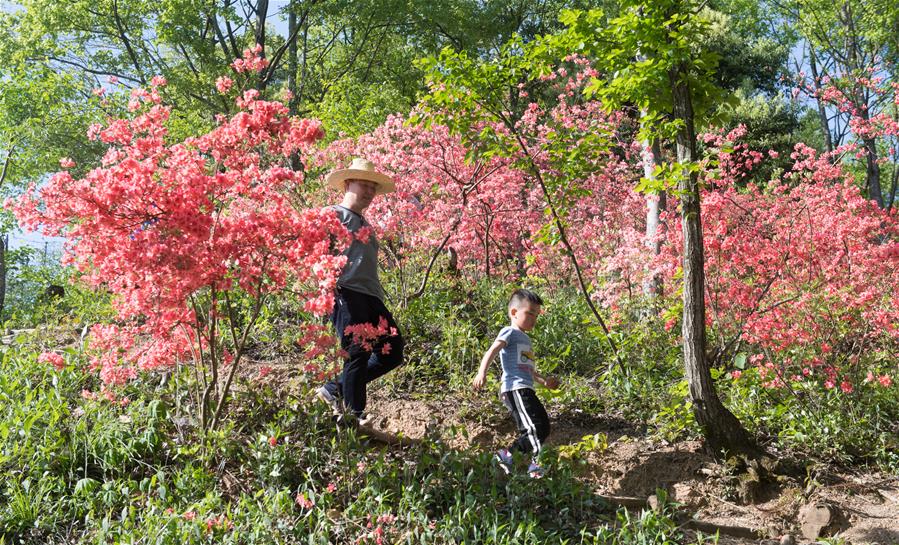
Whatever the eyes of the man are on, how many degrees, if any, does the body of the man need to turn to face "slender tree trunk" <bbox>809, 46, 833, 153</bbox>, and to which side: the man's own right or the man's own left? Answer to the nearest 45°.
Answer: approximately 90° to the man's own left

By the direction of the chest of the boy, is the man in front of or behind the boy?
behind

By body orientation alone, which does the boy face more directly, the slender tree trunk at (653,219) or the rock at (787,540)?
the rock

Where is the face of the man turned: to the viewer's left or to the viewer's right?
to the viewer's right

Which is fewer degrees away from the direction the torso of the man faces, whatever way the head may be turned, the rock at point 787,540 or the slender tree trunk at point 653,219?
the rock

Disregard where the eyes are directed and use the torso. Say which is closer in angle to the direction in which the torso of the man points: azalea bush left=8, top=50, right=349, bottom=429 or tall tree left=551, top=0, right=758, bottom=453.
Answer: the tall tree

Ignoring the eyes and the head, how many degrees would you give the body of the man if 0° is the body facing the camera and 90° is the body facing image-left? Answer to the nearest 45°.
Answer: approximately 315°
